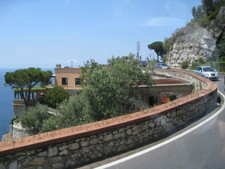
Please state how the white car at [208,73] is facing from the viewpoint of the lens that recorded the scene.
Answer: facing the viewer and to the right of the viewer

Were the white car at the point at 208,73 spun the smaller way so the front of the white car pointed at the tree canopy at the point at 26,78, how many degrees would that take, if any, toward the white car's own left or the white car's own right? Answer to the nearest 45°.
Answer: approximately 135° to the white car's own right

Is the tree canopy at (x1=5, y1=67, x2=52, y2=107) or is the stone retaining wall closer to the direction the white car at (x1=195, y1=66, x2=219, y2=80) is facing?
the stone retaining wall

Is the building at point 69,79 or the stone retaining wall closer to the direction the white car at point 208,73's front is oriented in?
the stone retaining wall

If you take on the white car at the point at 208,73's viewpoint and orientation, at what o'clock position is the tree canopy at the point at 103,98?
The tree canopy is roughly at 2 o'clock from the white car.

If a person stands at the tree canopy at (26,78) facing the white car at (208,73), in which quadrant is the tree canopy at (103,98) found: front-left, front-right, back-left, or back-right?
front-right
